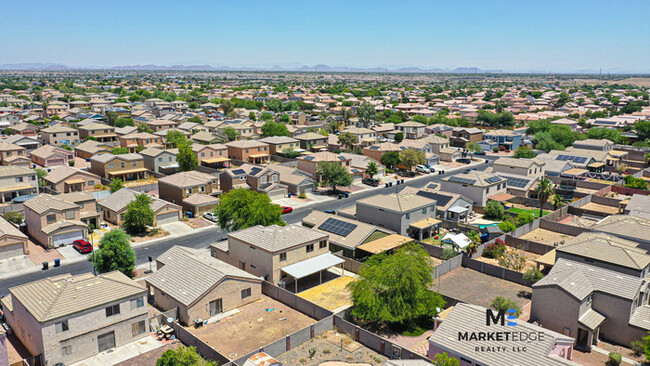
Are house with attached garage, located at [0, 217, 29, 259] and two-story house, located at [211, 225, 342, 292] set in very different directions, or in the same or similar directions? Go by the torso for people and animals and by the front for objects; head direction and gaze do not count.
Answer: very different directions

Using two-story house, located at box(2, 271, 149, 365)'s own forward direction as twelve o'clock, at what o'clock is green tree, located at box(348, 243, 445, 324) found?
The green tree is roughly at 5 o'clock from the two-story house.

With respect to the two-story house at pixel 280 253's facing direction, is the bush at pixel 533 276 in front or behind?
behind

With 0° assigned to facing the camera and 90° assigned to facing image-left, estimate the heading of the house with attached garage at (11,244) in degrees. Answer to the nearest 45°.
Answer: approximately 315°

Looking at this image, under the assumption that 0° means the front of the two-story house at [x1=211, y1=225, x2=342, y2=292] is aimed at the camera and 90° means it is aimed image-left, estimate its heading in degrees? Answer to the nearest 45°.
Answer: approximately 135°

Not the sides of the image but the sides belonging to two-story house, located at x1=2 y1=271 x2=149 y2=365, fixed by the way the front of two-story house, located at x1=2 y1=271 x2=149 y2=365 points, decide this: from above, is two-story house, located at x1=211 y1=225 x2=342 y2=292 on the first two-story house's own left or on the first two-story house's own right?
on the first two-story house's own right

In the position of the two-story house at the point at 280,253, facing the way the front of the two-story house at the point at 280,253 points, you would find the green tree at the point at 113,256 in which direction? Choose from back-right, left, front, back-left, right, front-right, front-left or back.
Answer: front-left

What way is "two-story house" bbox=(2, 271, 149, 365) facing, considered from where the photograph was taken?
facing away from the viewer and to the left of the viewer

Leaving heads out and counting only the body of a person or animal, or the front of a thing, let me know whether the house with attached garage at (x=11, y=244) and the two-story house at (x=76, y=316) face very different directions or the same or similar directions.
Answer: very different directions

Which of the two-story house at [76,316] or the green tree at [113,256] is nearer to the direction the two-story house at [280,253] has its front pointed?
the green tree
